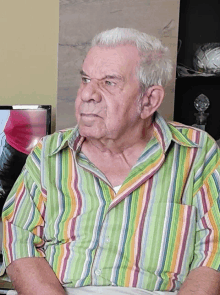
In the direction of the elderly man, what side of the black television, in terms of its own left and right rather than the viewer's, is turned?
front

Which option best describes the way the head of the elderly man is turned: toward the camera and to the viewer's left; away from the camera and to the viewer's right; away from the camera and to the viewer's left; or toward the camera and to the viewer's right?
toward the camera and to the viewer's left

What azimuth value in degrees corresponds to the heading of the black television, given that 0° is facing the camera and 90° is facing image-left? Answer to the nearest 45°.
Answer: approximately 0°
